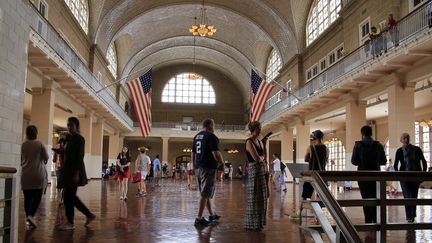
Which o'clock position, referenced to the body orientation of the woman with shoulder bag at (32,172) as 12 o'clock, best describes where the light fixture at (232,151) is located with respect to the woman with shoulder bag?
The light fixture is roughly at 1 o'clock from the woman with shoulder bag.

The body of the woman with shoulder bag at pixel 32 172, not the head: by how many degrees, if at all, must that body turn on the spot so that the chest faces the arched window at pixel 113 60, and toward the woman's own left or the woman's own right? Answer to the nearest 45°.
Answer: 0° — they already face it

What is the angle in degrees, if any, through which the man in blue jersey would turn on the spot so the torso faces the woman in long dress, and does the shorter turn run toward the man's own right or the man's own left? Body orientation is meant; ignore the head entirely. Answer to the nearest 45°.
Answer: approximately 90° to the man's own right

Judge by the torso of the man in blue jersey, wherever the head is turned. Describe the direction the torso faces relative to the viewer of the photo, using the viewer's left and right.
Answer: facing away from the viewer and to the right of the viewer

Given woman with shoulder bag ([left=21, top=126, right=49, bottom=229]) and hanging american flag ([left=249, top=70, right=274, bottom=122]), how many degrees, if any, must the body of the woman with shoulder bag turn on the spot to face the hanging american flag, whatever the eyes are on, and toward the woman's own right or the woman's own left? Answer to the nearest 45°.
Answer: approximately 45° to the woman's own right

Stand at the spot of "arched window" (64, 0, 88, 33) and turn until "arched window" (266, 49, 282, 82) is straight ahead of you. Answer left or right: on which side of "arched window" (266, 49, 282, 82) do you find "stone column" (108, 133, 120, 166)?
left

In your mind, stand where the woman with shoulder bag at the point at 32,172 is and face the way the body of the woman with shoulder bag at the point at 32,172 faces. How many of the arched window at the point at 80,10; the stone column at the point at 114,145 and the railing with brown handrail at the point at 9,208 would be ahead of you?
2

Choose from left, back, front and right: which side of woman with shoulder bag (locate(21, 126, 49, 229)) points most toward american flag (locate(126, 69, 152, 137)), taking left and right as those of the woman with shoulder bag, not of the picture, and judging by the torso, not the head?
front

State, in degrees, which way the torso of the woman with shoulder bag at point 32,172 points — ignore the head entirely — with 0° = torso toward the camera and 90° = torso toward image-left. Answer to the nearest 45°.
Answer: approximately 180°

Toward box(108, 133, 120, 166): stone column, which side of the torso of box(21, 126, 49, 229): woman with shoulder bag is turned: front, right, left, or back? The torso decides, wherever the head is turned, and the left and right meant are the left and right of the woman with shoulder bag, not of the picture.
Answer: front

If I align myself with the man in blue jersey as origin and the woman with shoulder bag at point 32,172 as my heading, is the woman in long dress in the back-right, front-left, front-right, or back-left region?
back-left

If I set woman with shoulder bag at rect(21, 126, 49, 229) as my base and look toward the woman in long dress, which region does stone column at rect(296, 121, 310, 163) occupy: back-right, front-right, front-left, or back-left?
front-left

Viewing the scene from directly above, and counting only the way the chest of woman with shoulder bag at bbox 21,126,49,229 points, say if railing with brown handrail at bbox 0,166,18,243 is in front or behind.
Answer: behind

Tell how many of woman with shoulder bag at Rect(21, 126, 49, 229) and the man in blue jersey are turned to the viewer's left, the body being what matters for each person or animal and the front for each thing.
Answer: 0

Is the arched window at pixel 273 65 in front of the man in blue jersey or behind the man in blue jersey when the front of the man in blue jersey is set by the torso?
in front

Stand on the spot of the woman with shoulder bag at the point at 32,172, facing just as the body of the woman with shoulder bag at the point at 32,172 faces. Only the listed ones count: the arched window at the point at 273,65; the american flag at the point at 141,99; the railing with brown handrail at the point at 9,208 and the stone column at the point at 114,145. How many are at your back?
1

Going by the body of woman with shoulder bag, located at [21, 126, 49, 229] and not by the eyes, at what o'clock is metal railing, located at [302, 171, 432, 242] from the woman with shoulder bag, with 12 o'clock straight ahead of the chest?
The metal railing is roughly at 5 o'clock from the woman with shoulder bag.
